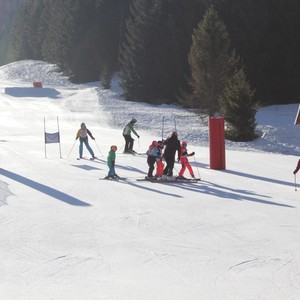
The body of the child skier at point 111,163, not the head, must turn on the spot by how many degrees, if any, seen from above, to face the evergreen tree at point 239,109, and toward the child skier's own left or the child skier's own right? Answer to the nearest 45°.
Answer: approximately 45° to the child skier's own left

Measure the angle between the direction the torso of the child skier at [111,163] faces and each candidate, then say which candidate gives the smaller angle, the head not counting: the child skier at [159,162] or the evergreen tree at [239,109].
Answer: the child skier

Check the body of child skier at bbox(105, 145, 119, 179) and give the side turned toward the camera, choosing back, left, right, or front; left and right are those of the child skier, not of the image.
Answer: right

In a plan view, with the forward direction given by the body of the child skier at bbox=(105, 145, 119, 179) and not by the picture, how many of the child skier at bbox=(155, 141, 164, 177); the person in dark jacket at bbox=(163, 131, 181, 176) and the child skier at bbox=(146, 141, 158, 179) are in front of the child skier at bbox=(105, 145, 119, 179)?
3

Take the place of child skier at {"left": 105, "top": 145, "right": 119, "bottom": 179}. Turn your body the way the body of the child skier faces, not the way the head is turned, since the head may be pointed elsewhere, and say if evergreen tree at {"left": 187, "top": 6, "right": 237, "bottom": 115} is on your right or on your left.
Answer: on your left

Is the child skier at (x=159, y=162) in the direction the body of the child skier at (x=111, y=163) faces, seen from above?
yes

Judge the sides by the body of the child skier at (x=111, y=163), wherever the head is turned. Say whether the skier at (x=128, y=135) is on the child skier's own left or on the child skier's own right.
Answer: on the child skier's own left

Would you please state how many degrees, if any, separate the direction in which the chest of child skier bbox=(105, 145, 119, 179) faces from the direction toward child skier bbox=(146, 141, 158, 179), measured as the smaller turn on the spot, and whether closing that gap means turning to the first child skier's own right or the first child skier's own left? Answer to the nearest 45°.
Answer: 0° — they already face them
